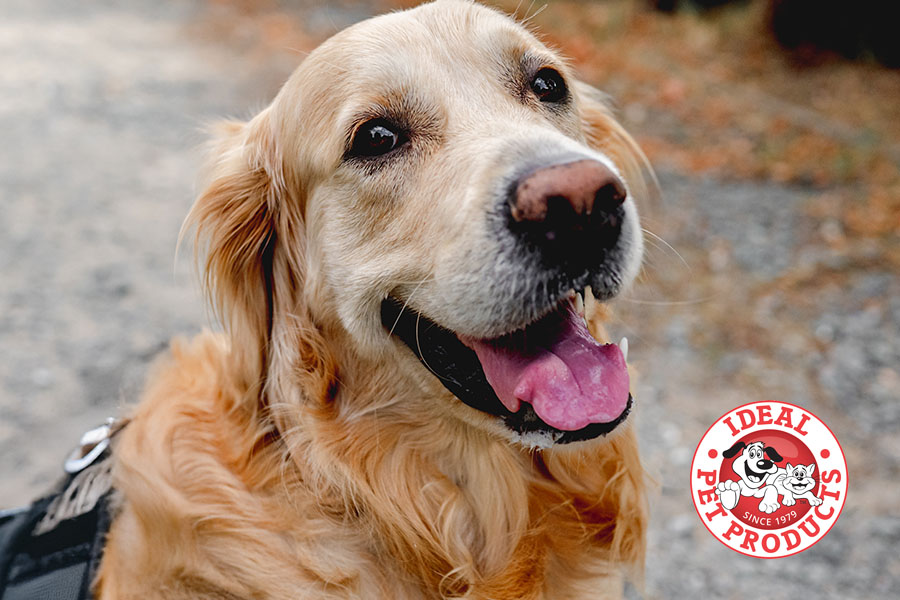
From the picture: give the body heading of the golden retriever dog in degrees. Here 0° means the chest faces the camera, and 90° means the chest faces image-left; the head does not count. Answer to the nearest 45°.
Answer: approximately 315°
